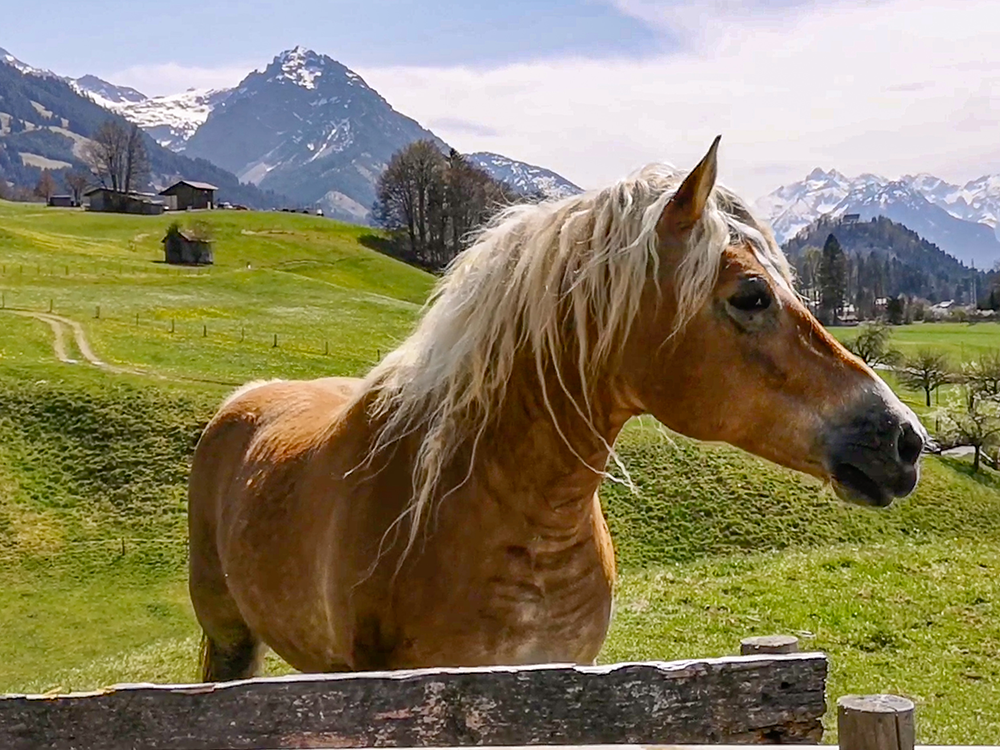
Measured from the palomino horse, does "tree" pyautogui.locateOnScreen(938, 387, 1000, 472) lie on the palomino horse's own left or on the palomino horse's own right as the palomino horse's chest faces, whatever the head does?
on the palomino horse's own left

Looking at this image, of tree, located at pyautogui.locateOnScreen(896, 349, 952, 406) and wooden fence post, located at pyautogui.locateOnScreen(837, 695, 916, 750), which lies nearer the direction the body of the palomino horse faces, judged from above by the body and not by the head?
the wooden fence post

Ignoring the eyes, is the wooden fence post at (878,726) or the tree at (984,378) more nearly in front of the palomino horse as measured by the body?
the wooden fence post

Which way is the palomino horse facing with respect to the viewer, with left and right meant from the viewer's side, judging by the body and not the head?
facing the viewer and to the right of the viewer

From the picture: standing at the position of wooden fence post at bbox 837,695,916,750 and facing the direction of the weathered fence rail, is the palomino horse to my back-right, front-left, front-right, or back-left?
front-right

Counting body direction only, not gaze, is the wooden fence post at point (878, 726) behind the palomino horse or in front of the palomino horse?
in front

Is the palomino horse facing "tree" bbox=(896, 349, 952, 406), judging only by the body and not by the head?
no

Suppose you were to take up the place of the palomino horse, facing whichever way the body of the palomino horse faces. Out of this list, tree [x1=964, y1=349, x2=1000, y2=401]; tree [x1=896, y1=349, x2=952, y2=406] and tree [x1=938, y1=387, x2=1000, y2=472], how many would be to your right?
0
